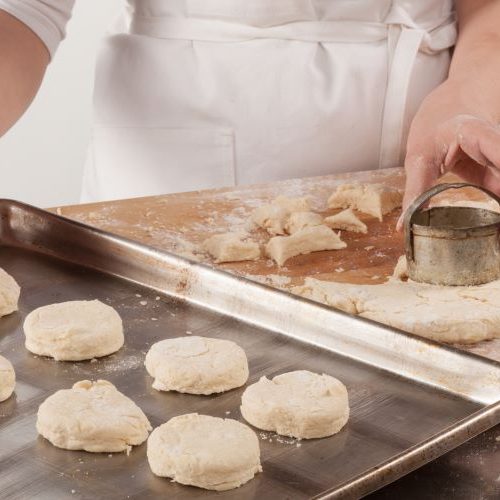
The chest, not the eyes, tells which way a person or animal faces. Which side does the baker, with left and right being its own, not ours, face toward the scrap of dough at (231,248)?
front

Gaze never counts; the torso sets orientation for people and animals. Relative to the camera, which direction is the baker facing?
toward the camera

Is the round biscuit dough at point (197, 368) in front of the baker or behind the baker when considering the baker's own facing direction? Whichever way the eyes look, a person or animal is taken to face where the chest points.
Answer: in front

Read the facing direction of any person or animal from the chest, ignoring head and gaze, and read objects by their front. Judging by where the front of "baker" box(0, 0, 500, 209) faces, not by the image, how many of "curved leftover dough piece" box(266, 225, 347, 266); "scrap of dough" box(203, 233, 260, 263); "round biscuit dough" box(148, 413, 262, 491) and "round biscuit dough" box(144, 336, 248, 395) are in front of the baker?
4

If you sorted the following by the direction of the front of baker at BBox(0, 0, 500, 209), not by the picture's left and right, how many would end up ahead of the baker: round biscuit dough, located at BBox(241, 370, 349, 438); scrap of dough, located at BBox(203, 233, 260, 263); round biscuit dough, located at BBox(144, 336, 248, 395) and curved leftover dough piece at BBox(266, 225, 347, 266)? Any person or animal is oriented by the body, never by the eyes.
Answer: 4

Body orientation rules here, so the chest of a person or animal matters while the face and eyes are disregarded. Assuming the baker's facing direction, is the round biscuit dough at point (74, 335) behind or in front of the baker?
in front

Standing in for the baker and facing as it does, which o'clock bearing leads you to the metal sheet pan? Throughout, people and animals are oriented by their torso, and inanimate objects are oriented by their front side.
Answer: The metal sheet pan is roughly at 12 o'clock from the baker.

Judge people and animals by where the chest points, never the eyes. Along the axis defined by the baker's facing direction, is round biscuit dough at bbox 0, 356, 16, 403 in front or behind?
in front

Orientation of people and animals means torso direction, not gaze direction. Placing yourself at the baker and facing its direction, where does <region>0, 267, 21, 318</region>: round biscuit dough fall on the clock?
The round biscuit dough is roughly at 1 o'clock from the baker.

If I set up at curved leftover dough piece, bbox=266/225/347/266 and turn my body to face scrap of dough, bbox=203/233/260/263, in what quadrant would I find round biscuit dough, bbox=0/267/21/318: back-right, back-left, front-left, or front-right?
front-left
